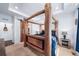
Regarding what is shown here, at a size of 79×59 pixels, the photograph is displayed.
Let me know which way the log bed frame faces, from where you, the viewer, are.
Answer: facing the viewer and to the left of the viewer
